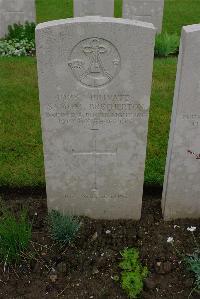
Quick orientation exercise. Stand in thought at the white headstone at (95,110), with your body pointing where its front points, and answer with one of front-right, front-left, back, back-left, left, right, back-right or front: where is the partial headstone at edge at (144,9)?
back

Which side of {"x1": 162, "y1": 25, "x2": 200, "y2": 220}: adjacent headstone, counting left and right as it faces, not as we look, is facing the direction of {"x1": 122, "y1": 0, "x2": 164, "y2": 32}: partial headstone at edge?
back

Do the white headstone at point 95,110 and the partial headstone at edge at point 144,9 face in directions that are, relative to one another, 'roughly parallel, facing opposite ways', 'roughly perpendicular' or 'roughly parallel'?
roughly parallel

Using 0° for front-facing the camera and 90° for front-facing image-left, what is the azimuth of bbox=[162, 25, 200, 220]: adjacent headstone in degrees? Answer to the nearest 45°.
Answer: approximately 0°

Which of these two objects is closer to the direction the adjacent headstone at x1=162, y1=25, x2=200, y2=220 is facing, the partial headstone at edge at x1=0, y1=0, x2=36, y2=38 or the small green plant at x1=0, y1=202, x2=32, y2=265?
the small green plant

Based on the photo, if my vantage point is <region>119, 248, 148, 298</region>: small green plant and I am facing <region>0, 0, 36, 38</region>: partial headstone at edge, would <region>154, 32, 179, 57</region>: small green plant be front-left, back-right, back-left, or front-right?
front-right

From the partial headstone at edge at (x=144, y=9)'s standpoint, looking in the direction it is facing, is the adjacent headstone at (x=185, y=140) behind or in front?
in front

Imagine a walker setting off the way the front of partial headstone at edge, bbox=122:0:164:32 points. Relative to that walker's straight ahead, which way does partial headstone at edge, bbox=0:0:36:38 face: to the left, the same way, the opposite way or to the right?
the same way

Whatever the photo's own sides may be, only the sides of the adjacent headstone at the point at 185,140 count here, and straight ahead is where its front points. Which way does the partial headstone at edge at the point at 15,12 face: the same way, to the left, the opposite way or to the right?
the same way

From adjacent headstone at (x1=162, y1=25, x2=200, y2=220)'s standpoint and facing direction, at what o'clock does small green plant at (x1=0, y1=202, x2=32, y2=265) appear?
The small green plant is roughly at 2 o'clock from the adjacent headstone.

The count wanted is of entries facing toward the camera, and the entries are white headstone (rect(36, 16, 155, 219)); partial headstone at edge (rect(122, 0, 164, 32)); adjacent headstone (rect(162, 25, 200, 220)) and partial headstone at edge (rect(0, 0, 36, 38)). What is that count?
4

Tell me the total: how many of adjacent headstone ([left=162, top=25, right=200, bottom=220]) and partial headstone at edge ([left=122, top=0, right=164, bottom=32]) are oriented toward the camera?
2

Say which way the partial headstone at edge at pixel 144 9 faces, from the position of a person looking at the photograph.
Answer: facing the viewer

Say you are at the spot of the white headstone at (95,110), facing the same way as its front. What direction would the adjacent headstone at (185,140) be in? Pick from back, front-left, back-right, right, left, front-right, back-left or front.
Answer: left

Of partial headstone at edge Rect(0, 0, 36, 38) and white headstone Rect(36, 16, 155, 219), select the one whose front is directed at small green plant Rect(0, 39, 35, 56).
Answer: the partial headstone at edge

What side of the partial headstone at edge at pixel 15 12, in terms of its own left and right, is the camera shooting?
front

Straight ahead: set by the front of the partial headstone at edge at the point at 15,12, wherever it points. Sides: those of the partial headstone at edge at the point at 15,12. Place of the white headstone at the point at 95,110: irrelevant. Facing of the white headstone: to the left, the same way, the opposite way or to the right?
the same way
